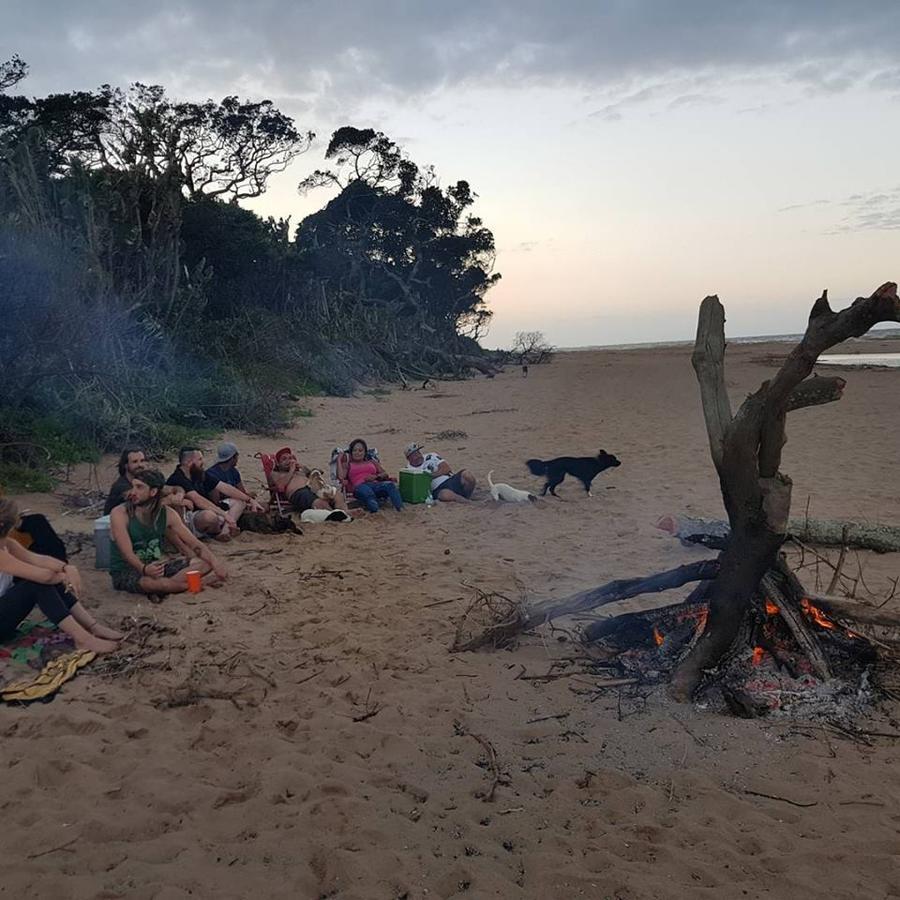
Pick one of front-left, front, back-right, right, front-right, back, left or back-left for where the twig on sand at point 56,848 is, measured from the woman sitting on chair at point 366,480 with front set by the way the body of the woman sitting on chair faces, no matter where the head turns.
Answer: front-right

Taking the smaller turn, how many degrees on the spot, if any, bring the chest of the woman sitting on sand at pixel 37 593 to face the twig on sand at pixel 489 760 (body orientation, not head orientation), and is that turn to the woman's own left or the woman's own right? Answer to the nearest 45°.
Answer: approximately 45° to the woman's own right

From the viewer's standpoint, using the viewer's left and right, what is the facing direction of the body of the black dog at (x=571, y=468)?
facing to the right of the viewer

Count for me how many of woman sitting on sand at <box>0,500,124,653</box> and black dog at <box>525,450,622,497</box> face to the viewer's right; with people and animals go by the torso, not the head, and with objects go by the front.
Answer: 2

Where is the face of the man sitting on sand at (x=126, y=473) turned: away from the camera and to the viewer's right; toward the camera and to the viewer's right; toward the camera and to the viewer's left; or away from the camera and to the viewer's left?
toward the camera and to the viewer's right

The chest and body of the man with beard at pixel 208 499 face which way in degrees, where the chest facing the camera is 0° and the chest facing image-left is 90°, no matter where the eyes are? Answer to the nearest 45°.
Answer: approximately 315°

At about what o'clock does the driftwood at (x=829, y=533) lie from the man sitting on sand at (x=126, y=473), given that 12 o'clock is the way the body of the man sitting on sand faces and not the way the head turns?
The driftwood is roughly at 11 o'clock from the man sitting on sand.

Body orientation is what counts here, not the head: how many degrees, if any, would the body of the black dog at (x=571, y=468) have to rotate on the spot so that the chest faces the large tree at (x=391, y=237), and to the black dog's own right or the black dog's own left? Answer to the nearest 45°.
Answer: approximately 90° to the black dog's own left

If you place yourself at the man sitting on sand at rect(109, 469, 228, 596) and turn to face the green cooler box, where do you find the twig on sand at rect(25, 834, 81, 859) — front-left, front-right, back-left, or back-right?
back-right
